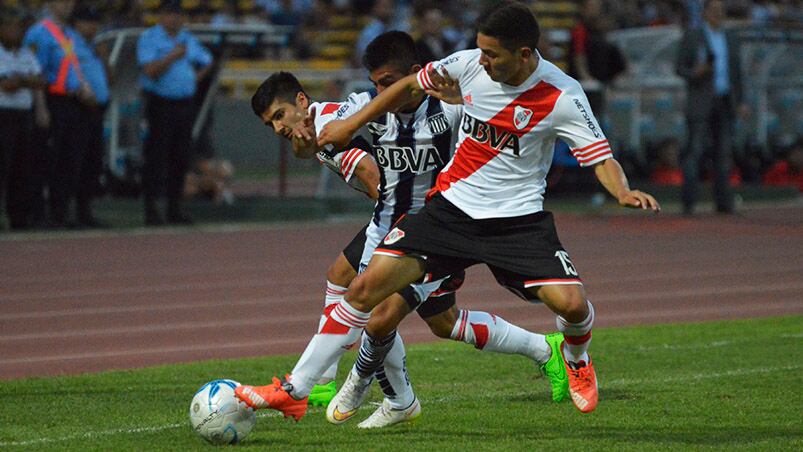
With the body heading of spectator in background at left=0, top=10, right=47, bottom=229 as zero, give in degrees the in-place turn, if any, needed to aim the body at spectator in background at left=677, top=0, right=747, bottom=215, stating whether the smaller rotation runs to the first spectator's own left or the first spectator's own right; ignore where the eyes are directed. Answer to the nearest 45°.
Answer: approximately 90° to the first spectator's own left

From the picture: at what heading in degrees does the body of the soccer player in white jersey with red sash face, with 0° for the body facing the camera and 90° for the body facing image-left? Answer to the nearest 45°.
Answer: approximately 0°

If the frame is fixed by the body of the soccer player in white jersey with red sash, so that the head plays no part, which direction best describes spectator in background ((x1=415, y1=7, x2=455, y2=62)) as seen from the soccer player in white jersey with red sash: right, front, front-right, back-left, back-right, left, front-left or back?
back

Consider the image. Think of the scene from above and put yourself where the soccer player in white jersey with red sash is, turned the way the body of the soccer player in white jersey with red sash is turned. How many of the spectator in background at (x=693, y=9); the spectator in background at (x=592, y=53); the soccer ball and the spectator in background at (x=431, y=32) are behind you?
3

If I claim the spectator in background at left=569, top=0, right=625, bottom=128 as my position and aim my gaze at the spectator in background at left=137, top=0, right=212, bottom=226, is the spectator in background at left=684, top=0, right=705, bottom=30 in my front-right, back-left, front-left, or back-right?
back-right

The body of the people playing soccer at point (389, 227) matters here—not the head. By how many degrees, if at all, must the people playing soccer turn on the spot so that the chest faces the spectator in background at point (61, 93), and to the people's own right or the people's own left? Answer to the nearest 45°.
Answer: approximately 90° to the people's own right

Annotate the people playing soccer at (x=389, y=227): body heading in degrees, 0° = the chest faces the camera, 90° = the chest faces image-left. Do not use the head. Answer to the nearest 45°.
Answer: approximately 45°

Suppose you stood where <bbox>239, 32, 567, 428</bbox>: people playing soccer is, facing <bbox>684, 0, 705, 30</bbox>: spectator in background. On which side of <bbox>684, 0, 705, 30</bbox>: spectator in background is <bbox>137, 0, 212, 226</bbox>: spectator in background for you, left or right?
left

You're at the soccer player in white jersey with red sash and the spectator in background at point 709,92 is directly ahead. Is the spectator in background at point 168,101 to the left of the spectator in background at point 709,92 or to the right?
left
